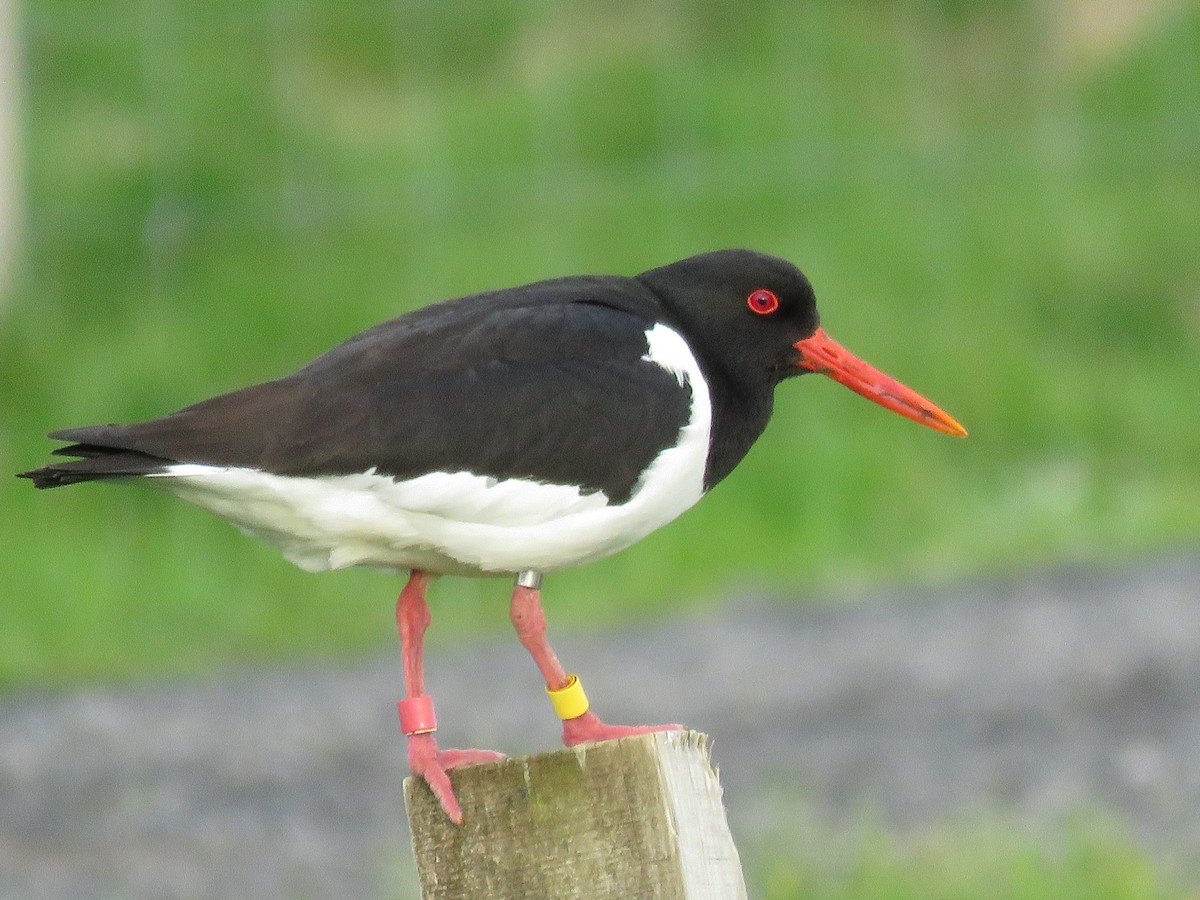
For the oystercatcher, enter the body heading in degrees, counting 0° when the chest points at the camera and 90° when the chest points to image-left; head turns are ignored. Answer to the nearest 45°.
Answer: approximately 270°
